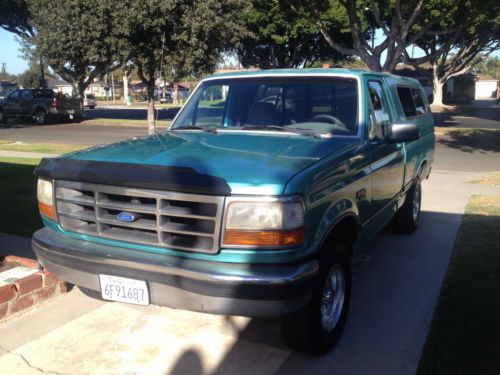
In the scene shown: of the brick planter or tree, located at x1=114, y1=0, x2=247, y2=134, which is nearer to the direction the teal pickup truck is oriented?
the brick planter

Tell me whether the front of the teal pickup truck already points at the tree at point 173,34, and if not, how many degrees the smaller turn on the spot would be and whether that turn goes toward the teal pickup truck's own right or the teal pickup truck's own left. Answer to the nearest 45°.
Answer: approximately 135° to the teal pickup truck's own right

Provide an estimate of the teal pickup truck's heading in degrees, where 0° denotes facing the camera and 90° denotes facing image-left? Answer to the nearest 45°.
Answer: approximately 45°

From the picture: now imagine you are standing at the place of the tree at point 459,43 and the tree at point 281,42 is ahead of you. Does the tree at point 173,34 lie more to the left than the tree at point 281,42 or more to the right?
left

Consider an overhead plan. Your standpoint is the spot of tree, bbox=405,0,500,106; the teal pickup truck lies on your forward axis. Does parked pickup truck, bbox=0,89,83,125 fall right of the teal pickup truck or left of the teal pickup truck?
right

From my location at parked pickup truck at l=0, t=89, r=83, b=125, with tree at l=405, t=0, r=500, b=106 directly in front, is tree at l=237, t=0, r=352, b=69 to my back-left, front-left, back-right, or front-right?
front-left

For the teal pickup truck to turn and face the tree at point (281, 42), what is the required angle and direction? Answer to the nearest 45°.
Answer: approximately 135° to its right

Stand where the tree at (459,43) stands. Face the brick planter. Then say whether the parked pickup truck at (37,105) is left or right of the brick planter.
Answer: right

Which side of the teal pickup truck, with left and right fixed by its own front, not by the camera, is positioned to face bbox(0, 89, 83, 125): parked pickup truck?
right

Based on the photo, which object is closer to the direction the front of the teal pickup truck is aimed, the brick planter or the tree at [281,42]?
the brick planter

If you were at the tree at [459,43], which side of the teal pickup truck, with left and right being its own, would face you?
back

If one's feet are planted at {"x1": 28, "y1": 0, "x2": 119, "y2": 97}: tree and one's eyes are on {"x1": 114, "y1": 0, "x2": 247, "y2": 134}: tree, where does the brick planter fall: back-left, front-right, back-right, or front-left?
front-right

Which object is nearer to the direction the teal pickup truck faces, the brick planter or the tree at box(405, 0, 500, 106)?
the brick planter

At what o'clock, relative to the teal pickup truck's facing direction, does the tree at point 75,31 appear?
The tree is roughly at 4 o'clock from the teal pickup truck.
